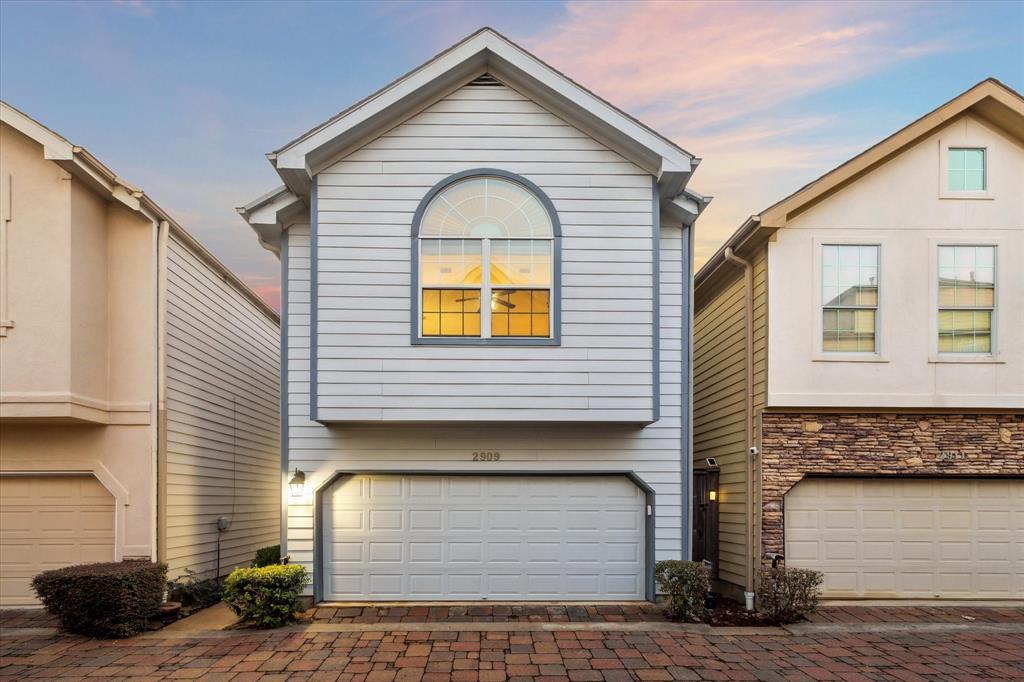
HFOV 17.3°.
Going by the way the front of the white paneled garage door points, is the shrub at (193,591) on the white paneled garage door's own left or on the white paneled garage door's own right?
on the white paneled garage door's own right

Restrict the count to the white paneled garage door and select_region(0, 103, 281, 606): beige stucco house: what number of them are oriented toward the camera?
2

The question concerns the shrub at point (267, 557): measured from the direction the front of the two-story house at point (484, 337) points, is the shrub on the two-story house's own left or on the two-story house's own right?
on the two-story house's own right

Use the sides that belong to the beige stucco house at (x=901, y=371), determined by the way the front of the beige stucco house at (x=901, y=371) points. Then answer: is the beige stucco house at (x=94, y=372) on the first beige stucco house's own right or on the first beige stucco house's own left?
on the first beige stucco house's own right

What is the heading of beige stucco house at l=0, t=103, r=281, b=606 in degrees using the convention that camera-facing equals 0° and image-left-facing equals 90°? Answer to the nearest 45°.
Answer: approximately 0°

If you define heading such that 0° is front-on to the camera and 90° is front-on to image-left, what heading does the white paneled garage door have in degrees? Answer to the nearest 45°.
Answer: approximately 0°

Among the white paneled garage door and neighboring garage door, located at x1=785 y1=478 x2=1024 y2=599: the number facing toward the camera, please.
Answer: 2
